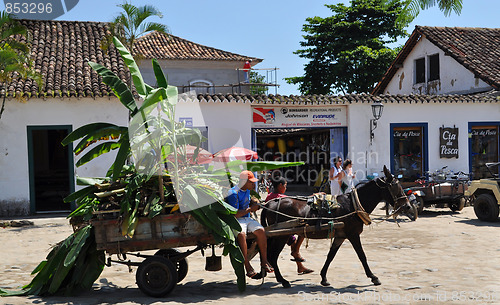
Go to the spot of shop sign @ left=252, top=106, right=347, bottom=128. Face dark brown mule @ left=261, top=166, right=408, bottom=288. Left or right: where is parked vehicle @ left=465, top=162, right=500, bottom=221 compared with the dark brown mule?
left

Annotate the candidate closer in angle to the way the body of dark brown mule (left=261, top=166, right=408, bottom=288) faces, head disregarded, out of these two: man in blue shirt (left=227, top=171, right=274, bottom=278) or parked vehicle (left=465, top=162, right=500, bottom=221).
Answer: the parked vehicle

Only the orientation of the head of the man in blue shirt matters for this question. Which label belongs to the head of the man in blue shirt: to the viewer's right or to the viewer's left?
to the viewer's right

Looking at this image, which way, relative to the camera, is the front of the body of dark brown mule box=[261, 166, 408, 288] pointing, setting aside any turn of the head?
to the viewer's right

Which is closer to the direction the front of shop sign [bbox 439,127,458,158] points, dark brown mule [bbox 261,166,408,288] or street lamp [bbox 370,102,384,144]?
the dark brown mule

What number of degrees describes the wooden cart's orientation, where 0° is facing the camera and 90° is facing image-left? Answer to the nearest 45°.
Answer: approximately 270°

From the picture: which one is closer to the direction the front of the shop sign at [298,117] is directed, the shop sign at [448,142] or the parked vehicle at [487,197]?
the parked vehicle

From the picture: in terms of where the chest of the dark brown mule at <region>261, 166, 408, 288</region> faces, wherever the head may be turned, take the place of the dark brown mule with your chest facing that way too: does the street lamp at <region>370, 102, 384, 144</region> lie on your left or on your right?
on your left

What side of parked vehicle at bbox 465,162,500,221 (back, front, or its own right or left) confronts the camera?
left

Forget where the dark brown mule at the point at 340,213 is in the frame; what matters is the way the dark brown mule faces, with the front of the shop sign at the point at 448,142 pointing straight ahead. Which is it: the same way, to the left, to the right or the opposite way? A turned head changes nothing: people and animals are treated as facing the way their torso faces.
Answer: to the left
